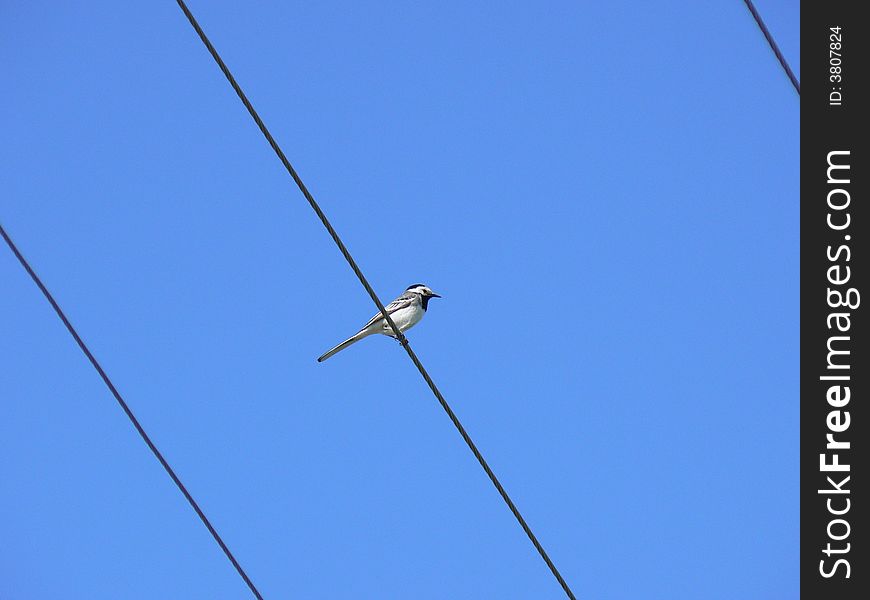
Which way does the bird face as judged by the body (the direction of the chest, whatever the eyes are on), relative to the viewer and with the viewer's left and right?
facing to the right of the viewer
